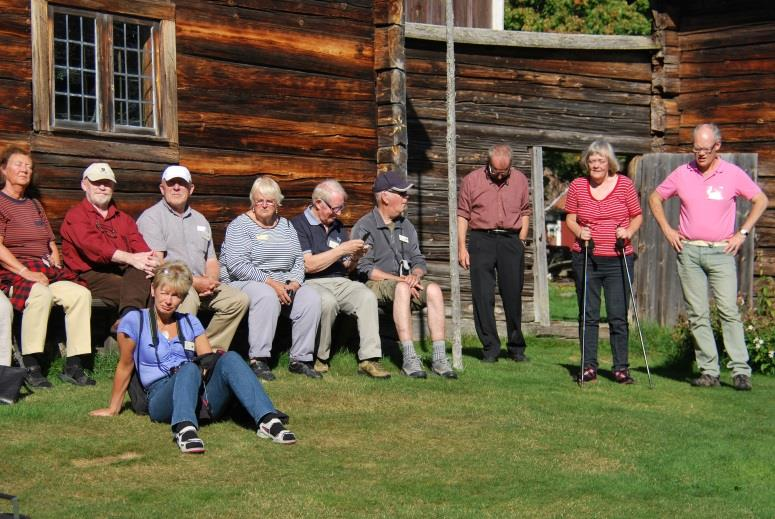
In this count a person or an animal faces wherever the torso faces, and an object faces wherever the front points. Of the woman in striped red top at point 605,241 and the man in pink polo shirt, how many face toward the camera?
2

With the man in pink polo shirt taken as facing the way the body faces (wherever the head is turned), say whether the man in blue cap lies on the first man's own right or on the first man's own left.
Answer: on the first man's own right

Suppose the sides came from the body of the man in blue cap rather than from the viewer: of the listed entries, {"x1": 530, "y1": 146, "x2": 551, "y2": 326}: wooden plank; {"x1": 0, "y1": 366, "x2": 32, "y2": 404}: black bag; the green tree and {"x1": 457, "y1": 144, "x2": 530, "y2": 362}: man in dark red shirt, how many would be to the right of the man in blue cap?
1

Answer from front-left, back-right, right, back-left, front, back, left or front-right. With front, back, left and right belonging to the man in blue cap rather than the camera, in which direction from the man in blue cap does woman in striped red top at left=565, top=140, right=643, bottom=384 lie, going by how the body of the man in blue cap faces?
front-left

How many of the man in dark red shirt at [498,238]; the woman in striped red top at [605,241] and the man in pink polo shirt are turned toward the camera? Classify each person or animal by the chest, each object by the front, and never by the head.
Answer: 3

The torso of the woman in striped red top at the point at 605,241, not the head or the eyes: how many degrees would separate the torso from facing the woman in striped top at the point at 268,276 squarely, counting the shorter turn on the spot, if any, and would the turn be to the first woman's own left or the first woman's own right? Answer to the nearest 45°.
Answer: approximately 90° to the first woman's own right

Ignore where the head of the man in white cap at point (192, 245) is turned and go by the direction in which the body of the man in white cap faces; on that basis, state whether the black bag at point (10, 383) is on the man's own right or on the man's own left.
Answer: on the man's own right

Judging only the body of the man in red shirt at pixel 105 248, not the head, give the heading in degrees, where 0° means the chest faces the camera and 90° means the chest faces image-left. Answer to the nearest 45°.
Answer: approximately 315°

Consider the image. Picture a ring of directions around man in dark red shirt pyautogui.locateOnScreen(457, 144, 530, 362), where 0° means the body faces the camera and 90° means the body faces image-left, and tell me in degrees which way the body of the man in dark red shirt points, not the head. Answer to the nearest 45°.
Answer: approximately 0°
